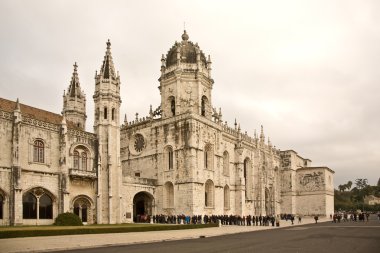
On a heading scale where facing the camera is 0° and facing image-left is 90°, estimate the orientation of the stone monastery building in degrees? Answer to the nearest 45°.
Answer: approximately 315°
